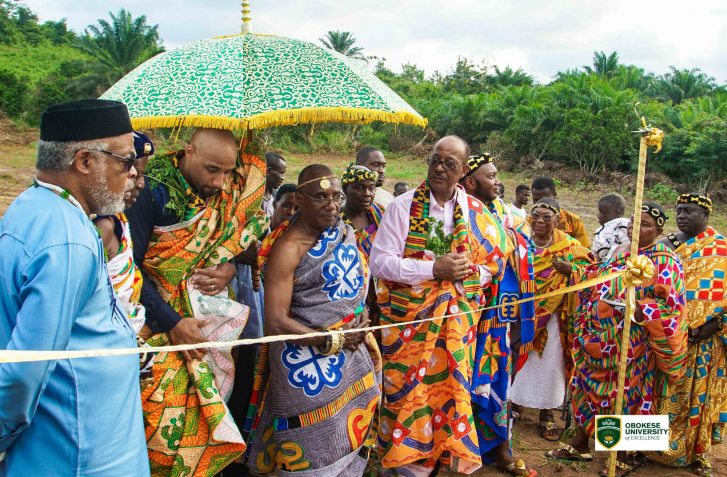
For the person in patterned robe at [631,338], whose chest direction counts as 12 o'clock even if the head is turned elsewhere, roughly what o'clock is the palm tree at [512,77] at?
The palm tree is roughly at 4 o'clock from the person in patterned robe.

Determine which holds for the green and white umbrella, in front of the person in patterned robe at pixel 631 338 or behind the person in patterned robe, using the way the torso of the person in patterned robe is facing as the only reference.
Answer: in front

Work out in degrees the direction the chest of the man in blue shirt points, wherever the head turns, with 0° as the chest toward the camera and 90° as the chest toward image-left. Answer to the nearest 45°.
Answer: approximately 270°

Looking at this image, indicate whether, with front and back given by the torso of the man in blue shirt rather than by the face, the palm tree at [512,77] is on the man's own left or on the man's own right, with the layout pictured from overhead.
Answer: on the man's own left

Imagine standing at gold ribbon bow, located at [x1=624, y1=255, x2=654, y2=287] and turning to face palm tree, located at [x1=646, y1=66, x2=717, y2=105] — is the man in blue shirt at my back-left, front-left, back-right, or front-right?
back-left

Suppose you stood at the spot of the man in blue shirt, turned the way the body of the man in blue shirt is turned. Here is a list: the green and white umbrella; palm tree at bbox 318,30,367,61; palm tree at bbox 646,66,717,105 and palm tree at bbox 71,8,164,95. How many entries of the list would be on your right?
0

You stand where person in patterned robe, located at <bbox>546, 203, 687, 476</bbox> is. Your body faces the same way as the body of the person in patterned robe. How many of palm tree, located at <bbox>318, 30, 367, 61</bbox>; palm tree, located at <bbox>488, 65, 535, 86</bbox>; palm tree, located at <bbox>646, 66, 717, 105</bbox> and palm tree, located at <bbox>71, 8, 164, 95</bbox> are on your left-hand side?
0

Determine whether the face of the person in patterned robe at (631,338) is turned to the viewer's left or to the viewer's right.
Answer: to the viewer's left

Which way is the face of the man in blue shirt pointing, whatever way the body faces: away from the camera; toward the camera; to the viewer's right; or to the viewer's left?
to the viewer's right

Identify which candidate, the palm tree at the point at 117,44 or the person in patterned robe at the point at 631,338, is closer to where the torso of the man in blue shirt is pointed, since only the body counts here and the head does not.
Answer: the person in patterned robe

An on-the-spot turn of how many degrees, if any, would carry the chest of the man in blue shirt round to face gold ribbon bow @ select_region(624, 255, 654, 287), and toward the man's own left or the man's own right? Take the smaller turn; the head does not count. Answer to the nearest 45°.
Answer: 0° — they already face it

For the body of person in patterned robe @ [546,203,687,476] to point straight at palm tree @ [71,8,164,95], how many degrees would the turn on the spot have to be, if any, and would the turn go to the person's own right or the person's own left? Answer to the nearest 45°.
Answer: approximately 90° to the person's own right

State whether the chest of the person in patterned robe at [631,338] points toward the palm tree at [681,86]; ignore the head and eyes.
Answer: no

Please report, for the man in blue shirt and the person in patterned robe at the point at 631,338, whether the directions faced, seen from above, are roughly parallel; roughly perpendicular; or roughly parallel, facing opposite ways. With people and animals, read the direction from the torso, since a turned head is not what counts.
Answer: roughly parallel, facing opposite ways

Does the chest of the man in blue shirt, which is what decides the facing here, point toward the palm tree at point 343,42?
no

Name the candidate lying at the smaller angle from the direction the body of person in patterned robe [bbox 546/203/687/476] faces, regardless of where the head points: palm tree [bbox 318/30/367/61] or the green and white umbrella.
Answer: the green and white umbrella

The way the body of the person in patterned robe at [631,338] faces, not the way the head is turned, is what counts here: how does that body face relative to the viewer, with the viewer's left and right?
facing the viewer and to the left of the viewer
